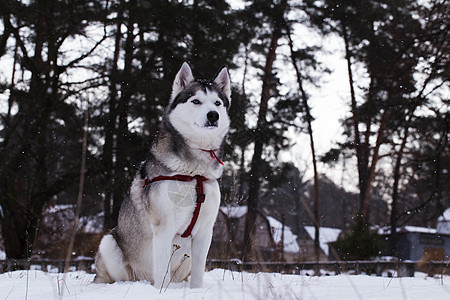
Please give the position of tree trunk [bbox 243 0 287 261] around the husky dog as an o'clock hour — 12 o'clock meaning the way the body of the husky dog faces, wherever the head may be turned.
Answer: The tree trunk is roughly at 8 o'clock from the husky dog.

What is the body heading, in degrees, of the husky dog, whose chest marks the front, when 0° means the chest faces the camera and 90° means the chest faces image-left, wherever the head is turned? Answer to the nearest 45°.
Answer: approximately 315°

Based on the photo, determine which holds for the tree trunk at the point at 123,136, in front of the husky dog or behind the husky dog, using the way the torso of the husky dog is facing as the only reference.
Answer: behind

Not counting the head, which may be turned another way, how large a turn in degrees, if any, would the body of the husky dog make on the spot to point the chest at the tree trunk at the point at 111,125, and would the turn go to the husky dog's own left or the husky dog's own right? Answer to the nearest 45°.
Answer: approximately 135° to the husky dog's own left
